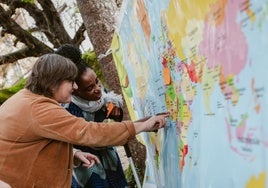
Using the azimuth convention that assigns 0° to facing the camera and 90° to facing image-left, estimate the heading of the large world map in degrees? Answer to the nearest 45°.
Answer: approximately 45°
